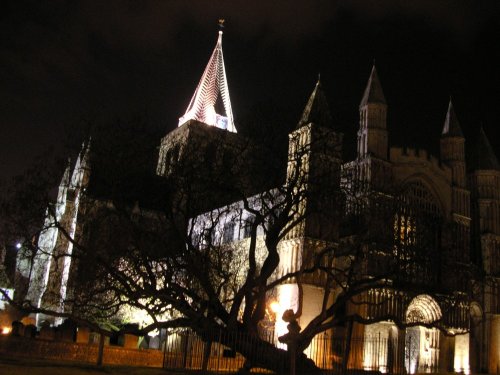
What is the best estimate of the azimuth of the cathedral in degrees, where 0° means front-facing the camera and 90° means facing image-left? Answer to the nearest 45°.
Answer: approximately 315°

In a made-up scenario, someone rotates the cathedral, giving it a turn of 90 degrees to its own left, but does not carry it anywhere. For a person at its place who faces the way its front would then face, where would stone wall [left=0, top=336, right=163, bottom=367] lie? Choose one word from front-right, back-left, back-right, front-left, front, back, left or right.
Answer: back
